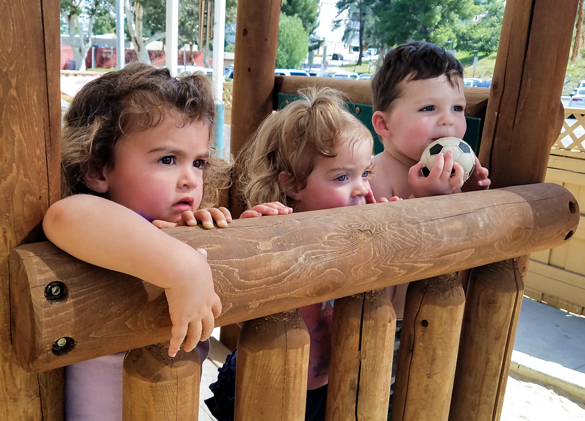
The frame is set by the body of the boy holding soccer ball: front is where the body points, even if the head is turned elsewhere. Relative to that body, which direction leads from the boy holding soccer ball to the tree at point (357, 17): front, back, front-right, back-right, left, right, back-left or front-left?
back-left

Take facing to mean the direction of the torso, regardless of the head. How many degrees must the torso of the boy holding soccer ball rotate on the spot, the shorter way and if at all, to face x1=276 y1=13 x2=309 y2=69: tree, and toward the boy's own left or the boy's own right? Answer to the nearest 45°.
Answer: approximately 135° to the boy's own left

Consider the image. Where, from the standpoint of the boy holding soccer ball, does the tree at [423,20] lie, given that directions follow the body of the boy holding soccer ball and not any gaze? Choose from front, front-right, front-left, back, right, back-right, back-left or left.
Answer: back-left

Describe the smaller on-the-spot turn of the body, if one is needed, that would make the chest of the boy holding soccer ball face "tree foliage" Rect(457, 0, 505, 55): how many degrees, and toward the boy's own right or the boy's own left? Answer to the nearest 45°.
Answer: approximately 135° to the boy's own left

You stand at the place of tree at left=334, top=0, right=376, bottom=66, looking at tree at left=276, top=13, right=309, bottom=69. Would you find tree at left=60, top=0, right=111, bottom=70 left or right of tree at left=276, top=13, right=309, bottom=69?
left

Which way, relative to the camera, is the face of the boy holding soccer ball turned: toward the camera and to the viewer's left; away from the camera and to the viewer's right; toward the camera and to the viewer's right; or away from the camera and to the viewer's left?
toward the camera and to the viewer's right

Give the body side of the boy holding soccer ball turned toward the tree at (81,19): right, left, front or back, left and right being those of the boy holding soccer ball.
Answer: back

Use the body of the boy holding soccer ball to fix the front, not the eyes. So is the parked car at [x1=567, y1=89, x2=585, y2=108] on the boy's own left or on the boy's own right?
on the boy's own left

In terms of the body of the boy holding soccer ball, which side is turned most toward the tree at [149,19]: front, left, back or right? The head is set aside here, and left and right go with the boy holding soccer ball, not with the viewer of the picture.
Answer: back
